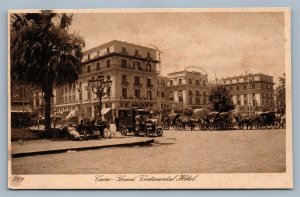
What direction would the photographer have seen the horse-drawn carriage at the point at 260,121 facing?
facing to the left of the viewer

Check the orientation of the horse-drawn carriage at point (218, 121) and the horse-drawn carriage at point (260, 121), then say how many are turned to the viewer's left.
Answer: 2

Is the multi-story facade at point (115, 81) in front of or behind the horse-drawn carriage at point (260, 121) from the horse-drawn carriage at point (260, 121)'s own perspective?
in front

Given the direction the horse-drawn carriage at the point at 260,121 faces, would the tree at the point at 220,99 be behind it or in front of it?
in front

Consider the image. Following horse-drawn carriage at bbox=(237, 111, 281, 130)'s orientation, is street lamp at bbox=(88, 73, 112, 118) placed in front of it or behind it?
in front

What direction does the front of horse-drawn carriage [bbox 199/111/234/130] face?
to the viewer's left
